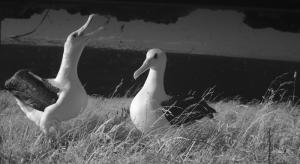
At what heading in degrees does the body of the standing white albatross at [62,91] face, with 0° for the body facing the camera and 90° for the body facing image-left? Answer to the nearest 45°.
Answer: approximately 270°
